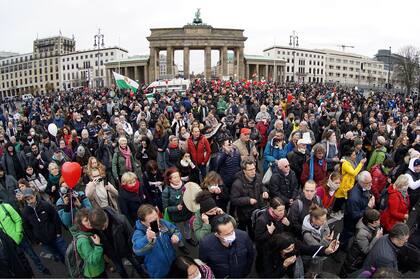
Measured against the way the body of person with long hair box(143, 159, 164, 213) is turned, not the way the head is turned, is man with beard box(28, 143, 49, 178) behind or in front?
behind

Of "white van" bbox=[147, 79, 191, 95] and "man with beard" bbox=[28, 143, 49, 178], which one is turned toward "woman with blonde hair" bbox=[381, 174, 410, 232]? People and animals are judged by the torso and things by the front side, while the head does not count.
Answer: the man with beard

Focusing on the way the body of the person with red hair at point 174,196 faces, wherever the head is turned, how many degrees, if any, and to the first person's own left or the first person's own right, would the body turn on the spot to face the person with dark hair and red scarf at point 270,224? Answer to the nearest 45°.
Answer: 0° — they already face them

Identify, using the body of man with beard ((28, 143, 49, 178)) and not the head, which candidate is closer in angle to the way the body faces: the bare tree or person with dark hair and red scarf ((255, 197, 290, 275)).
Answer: the person with dark hair and red scarf

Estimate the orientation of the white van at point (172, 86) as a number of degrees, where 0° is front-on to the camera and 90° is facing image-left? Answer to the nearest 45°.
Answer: approximately 90°

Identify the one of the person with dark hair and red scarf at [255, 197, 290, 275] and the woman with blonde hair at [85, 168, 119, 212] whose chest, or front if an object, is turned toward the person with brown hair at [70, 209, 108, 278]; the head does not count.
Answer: the woman with blonde hair

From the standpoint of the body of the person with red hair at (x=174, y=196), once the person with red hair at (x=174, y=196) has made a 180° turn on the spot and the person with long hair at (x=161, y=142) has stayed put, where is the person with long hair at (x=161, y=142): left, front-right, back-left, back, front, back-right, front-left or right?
front-right

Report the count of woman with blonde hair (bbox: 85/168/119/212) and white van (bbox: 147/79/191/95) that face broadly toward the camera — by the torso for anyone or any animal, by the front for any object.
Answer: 1

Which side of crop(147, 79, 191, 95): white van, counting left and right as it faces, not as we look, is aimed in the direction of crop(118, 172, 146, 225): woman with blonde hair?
left

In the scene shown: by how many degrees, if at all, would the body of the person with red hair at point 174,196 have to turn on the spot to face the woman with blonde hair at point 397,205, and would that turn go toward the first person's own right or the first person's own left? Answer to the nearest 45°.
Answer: approximately 45° to the first person's own left

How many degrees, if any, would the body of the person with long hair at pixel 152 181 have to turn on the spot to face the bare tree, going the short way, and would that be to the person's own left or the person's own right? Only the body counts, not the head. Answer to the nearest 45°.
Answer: approximately 90° to the person's own left

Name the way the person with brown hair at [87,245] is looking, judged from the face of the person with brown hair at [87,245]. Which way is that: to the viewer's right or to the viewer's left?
to the viewer's right

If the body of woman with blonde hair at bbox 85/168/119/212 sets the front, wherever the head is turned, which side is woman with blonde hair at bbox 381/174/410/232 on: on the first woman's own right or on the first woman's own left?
on the first woman's own left
